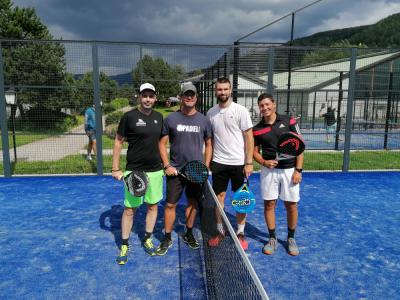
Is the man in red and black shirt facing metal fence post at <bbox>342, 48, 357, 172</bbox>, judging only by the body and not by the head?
no

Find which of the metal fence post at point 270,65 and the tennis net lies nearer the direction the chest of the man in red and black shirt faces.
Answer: the tennis net

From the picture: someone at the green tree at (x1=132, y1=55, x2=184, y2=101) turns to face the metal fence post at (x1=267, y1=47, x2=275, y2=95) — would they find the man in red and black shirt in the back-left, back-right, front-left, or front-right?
front-right

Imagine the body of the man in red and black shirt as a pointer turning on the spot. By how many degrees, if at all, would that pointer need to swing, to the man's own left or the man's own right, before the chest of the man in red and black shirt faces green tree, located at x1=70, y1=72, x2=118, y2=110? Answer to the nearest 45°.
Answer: approximately 135° to the man's own right

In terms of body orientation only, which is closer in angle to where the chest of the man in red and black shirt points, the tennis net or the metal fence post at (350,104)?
the tennis net

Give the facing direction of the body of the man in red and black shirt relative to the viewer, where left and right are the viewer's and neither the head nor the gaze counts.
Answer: facing the viewer

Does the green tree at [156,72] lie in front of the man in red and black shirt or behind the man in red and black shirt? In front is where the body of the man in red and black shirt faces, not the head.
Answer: behind

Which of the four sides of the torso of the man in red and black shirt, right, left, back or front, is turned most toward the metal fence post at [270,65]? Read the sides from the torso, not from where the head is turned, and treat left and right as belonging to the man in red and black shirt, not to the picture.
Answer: back

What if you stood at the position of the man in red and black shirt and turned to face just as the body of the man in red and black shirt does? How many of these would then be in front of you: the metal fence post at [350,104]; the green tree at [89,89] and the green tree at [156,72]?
0

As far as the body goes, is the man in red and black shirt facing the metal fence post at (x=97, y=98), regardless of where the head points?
no

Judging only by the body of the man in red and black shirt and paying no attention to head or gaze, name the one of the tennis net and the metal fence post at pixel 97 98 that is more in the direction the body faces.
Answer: the tennis net

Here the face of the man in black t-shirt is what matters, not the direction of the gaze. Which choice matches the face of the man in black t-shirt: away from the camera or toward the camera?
toward the camera

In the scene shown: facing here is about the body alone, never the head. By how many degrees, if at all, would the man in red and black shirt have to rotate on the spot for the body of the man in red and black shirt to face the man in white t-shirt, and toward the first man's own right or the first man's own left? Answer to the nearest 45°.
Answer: approximately 90° to the first man's own right

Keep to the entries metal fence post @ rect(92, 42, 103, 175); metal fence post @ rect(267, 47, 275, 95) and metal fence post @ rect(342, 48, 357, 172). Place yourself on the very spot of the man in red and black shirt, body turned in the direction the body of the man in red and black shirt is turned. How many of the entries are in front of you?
0

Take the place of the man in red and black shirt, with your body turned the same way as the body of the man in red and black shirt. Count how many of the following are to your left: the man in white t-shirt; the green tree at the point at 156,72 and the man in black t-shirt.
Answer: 0

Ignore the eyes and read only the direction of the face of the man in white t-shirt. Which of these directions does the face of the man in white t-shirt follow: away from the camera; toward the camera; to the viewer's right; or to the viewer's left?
toward the camera

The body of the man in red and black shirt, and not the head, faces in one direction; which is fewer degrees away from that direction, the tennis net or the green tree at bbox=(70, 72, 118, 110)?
the tennis net
